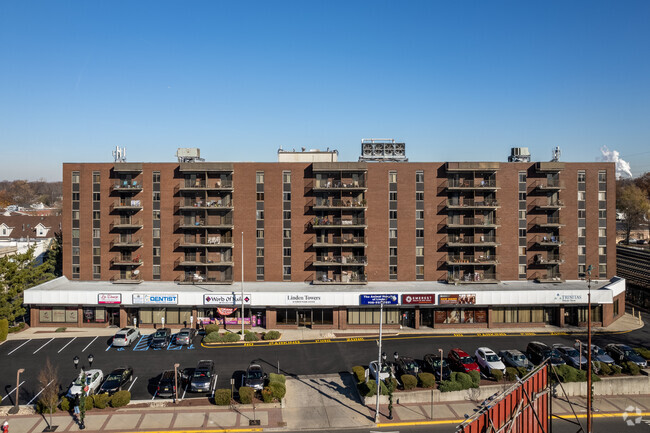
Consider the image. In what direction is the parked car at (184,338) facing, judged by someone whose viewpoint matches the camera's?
facing away from the viewer and to the right of the viewer

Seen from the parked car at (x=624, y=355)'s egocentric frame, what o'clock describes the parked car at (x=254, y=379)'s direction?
the parked car at (x=254, y=379) is roughly at 3 o'clock from the parked car at (x=624, y=355).

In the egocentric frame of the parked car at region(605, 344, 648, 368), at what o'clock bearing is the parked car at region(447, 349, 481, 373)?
the parked car at region(447, 349, 481, 373) is roughly at 3 o'clock from the parked car at region(605, 344, 648, 368).

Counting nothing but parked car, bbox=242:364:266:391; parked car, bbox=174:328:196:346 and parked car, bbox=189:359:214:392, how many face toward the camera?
2

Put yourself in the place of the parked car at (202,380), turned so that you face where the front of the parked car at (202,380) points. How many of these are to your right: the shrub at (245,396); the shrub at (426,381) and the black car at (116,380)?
1

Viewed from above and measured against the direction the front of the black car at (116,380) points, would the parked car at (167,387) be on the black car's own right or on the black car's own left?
on the black car's own left

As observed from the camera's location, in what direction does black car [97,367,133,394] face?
facing the viewer and to the left of the viewer

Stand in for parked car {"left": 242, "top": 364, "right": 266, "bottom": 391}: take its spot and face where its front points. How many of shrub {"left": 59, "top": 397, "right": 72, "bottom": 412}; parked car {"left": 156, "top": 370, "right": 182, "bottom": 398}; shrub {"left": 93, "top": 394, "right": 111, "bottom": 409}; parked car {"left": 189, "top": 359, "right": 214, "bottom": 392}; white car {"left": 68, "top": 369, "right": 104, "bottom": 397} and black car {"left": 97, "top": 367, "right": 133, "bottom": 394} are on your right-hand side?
6

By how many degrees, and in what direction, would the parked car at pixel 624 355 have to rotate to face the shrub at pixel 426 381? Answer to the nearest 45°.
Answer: approximately 90° to its right

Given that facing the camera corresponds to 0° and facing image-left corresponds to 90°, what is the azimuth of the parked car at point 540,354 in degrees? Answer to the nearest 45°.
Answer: approximately 315°

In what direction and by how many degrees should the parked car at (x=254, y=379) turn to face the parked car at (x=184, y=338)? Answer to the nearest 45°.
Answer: approximately 135° to its right

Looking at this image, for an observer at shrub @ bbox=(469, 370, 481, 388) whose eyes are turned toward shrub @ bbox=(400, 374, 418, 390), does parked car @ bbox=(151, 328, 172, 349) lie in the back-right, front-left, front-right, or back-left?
front-right

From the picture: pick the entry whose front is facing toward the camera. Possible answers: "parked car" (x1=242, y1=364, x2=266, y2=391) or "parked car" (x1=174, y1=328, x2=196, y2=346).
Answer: "parked car" (x1=242, y1=364, x2=266, y2=391)

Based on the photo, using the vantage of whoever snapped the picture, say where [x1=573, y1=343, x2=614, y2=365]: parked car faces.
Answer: facing the viewer and to the right of the viewer

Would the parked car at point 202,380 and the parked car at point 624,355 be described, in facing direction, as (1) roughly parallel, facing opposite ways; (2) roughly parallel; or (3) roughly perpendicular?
roughly parallel

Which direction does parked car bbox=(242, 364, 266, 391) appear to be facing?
toward the camera

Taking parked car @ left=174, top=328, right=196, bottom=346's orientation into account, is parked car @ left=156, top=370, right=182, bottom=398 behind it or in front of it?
behind
